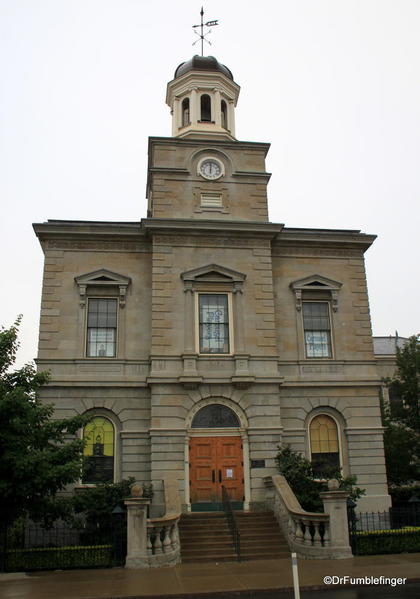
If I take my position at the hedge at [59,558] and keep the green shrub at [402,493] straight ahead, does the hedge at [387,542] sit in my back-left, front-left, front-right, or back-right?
front-right

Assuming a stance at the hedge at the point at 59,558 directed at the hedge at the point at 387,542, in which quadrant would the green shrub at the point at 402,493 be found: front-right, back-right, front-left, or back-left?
front-left

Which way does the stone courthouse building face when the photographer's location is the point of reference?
facing the viewer
